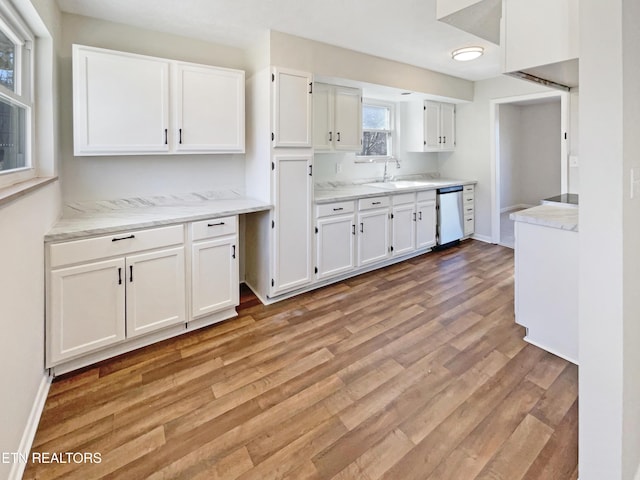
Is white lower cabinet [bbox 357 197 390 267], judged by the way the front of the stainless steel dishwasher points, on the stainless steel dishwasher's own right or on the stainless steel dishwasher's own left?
on the stainless steel dishwasher's own right

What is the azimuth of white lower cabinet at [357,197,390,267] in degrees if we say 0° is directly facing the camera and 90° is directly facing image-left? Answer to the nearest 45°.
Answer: approximately 315°

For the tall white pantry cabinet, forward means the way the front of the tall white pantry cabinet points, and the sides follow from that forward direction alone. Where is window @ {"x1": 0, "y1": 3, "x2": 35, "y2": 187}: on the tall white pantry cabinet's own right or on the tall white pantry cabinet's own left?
on the tall white pantry cabinet's own right

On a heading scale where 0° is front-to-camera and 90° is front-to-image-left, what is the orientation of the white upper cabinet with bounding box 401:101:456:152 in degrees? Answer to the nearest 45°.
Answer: approximately 315°
